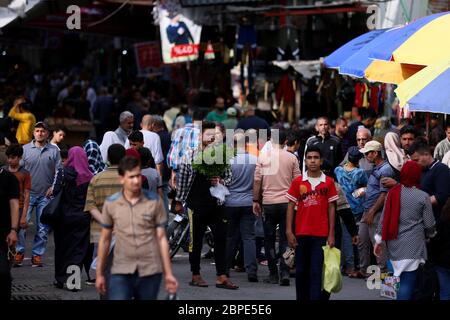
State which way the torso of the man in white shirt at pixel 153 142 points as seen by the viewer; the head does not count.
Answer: away from the camera

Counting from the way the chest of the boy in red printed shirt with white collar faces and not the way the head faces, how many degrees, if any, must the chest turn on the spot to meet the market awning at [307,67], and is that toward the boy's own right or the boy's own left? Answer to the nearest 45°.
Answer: approximately 180°

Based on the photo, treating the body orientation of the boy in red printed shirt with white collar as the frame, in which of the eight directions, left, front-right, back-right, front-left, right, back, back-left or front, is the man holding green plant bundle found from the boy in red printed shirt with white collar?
back-right

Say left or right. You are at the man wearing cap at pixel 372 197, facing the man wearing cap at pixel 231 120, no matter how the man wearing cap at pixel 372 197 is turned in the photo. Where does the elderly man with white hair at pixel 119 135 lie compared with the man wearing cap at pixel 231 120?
left
